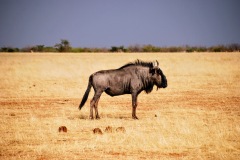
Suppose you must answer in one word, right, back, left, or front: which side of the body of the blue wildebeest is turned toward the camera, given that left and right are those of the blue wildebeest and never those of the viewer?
right
